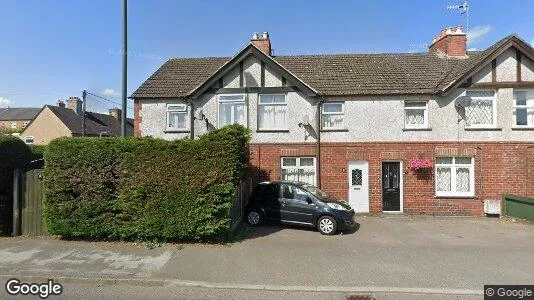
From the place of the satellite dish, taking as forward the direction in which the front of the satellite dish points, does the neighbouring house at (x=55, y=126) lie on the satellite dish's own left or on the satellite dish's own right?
on the satellite dish's own right

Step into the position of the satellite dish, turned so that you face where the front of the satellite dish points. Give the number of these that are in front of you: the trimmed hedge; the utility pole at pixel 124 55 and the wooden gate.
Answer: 3

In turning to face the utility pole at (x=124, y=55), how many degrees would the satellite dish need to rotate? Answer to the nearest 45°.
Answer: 0° — it already faces it

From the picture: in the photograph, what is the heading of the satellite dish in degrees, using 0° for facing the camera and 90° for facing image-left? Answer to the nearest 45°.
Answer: approximately 45°

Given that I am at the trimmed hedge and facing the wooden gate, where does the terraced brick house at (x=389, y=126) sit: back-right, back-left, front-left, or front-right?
back-right

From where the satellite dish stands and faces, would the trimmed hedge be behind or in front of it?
in front

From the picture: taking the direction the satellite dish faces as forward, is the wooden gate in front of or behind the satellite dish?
in front

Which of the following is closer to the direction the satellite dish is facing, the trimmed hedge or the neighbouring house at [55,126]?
the trimmed hedge

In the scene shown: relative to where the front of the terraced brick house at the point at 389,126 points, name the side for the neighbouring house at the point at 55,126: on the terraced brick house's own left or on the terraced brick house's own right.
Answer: on the terraced brick house's own right

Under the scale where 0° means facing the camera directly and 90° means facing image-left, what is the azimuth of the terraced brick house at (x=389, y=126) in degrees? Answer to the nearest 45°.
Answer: approximately 0°
